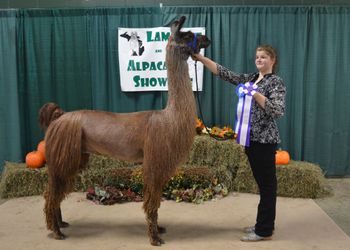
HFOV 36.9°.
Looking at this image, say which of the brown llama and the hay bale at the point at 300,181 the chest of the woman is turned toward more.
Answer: the brown llama

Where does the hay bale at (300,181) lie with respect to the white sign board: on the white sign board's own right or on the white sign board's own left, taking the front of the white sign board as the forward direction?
on the white sign board's own left

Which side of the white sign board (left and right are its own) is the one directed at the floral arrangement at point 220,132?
left

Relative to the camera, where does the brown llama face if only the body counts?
to the viewer's right

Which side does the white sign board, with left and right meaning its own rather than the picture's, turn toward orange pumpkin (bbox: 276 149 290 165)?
left

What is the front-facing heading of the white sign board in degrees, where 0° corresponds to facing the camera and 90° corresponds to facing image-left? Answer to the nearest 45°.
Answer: approximately 0°
